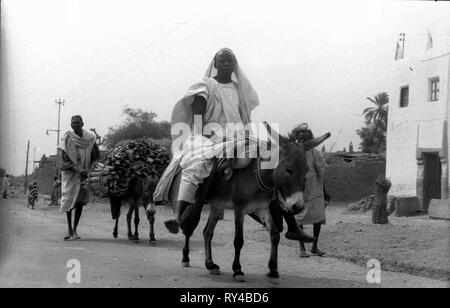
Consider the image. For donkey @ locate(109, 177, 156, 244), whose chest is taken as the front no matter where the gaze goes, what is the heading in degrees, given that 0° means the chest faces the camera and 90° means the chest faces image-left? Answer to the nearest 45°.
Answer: approximately 315°

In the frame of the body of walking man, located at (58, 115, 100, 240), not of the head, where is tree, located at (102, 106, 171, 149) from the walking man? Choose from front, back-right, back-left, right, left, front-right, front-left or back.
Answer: back

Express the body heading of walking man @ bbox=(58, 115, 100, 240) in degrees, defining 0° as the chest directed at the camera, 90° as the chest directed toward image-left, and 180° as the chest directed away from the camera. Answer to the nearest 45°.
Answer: approximately 0°

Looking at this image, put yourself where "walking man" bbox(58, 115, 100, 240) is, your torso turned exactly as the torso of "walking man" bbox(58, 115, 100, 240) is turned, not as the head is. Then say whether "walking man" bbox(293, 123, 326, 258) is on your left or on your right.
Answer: on your left

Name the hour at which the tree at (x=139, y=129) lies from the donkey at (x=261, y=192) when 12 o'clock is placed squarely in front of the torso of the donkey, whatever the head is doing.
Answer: The tree is roughly at 7 o'clock from the donkey.

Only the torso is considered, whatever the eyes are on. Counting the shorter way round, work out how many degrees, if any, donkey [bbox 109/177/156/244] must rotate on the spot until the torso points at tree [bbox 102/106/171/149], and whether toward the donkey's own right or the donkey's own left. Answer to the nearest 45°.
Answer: approximately 135° to the donkey's own left

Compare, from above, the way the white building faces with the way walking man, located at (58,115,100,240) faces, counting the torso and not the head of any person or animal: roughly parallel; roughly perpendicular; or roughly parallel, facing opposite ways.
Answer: roughly perpendicular
